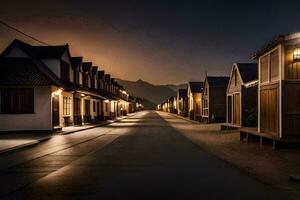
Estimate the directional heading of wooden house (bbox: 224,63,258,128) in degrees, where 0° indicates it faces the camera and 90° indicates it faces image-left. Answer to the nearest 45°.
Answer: approximately 45°

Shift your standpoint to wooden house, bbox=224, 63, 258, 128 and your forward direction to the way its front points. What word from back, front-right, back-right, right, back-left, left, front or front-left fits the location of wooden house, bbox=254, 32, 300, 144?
front-left

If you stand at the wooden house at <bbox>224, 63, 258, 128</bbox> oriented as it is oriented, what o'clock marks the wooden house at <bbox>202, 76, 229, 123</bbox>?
the wooden house at <bbox>202, 76, 229, 123</bbox> is roughly at 4 o'clock from the wooden house at <bbox>224, 63, 258, 128</bbox>.
